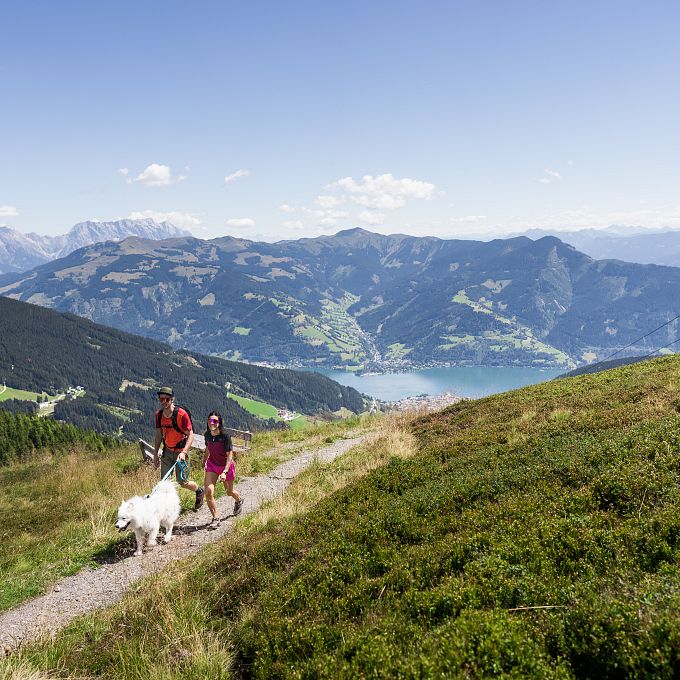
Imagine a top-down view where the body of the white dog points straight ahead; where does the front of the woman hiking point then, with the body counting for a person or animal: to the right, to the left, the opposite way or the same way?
the same way

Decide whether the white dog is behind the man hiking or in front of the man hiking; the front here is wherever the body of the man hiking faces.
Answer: in front

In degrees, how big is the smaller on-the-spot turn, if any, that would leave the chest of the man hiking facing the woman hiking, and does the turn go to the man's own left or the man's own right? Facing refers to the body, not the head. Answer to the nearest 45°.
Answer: approximately 90° to the man's own left

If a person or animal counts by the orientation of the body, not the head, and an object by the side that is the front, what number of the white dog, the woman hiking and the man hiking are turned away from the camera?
0

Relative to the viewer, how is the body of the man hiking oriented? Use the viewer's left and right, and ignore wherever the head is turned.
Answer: facing the viewer and to the left of the viewer

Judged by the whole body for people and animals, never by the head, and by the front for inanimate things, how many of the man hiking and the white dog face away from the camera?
0

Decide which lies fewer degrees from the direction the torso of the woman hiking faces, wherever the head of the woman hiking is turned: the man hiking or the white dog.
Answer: the white dog

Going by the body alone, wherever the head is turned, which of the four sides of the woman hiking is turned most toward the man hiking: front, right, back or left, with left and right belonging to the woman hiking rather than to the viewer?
right

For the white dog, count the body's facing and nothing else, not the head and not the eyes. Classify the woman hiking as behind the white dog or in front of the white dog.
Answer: behind

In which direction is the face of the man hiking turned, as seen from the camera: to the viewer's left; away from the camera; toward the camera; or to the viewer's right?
toward the camera

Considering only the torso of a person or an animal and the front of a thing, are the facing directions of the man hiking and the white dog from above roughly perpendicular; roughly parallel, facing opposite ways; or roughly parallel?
roughly parallel

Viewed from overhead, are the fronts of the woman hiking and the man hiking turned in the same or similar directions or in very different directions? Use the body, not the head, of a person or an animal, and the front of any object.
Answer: same or similar directions
